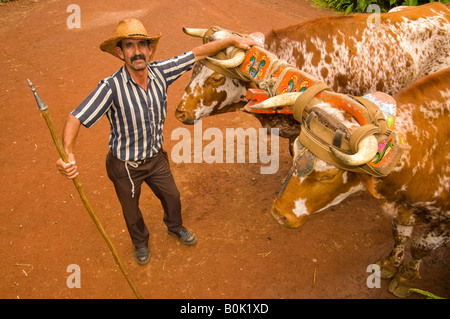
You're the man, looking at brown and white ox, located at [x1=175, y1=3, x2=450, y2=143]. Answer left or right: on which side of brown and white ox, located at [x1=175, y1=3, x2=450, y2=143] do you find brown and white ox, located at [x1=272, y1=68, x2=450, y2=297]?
right

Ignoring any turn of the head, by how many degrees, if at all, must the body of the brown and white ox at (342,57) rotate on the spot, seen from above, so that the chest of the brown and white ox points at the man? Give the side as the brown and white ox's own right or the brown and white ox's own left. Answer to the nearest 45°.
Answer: approximately 45° to the brown and white ox's own left

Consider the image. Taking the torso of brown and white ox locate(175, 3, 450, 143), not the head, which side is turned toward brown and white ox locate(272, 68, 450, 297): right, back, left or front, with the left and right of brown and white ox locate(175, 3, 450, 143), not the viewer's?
left

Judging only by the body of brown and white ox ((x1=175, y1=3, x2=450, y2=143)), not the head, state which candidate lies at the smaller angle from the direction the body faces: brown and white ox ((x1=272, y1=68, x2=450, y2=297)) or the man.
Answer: the man

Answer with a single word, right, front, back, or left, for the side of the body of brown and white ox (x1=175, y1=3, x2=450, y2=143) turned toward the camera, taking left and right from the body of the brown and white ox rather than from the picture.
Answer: left
